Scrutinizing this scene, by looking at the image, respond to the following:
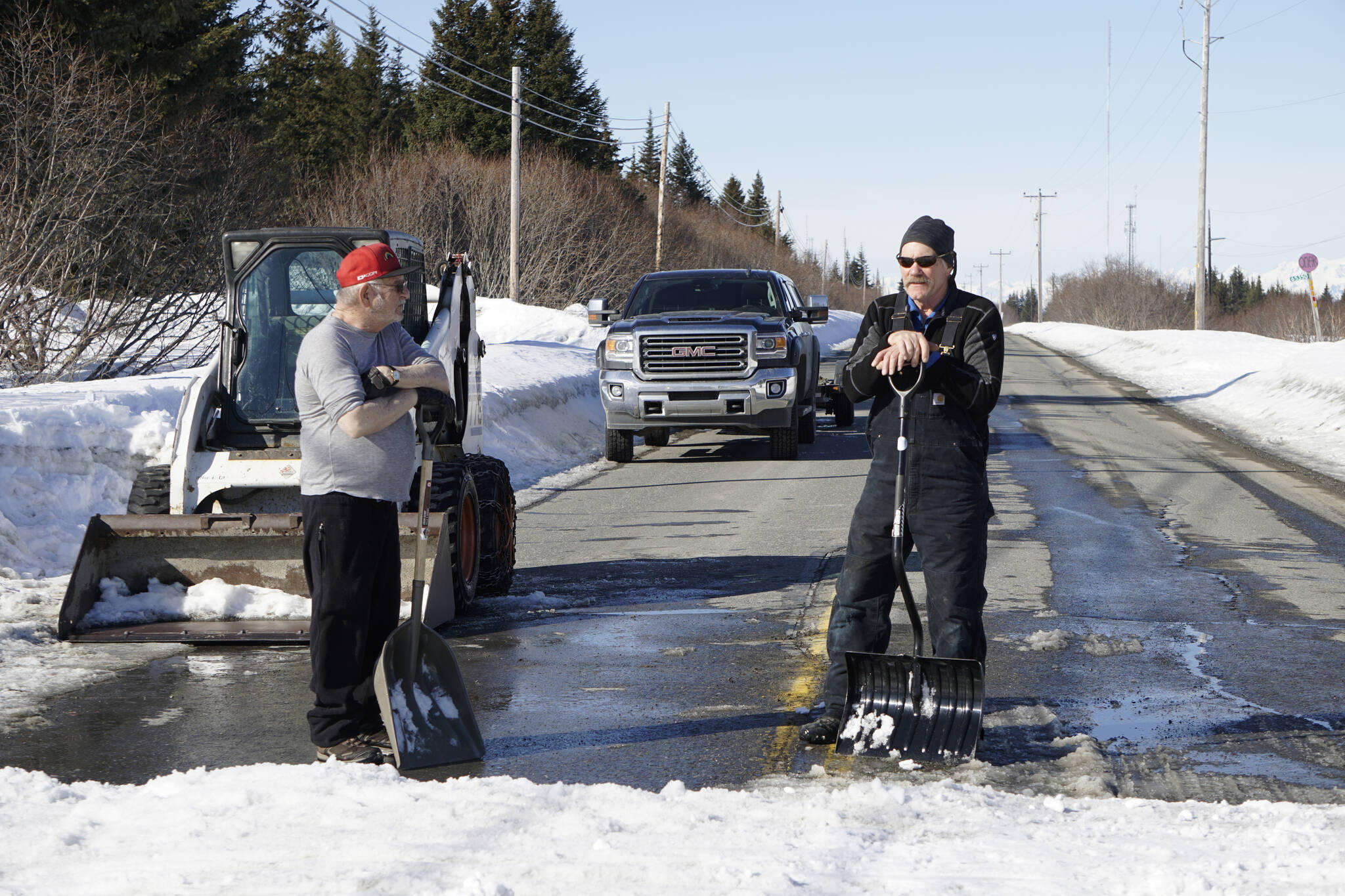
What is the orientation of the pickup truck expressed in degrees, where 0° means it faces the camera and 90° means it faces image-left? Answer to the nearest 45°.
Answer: approximately 0°

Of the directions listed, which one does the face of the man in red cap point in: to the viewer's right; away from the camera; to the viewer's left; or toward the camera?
to the viewer's right

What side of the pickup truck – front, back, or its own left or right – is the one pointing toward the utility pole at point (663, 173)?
back

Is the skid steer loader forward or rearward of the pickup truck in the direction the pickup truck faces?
forward

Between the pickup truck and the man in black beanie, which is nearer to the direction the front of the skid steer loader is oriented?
the man in black beanie

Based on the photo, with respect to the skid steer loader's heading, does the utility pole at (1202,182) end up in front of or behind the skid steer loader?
behind

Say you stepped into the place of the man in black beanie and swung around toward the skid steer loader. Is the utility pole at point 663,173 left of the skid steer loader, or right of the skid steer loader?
right

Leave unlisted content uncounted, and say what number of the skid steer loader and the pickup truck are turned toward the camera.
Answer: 2

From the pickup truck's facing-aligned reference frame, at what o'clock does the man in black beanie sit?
The man in black beanie is roughly at 12 o'clock from the pickup truck.

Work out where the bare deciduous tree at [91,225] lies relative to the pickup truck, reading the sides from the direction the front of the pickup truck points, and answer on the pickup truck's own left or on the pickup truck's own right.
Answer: on the pickup truck's own right
